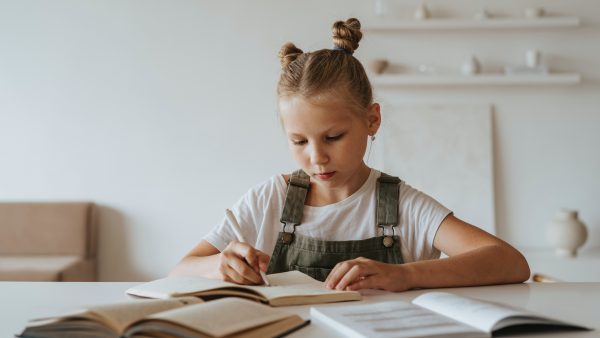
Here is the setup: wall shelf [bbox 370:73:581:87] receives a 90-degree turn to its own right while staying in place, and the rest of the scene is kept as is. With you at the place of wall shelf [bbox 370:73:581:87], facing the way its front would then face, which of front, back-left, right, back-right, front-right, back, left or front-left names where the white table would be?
left

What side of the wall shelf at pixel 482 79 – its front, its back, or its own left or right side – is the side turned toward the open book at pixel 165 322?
front

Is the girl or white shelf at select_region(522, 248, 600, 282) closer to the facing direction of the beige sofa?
the girl

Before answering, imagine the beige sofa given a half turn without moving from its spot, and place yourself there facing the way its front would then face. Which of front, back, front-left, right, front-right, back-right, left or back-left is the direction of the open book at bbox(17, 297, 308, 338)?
back

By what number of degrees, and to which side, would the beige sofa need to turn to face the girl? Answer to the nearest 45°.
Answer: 0° — it already faces them

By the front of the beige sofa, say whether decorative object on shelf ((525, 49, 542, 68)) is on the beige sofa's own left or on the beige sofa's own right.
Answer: on the beige sofa's own left

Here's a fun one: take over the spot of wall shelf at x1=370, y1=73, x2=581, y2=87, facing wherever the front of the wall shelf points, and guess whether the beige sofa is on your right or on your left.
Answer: on your right

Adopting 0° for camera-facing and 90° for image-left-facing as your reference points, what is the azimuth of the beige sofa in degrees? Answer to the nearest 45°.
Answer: approximately 0°

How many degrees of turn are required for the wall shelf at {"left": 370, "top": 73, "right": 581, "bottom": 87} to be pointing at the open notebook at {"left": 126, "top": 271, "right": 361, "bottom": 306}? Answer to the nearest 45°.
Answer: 0° — it already faces it

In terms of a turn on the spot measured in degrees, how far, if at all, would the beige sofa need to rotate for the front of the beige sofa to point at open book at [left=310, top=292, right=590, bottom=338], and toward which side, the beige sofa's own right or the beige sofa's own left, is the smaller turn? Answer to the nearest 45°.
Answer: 0° — it already faces it

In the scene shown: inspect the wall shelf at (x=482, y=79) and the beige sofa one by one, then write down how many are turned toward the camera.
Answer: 2

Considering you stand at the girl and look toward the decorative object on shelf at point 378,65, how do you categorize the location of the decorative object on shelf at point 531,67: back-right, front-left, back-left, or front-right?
front-right

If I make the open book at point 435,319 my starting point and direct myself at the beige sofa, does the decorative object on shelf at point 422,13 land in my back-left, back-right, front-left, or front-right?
front-right
